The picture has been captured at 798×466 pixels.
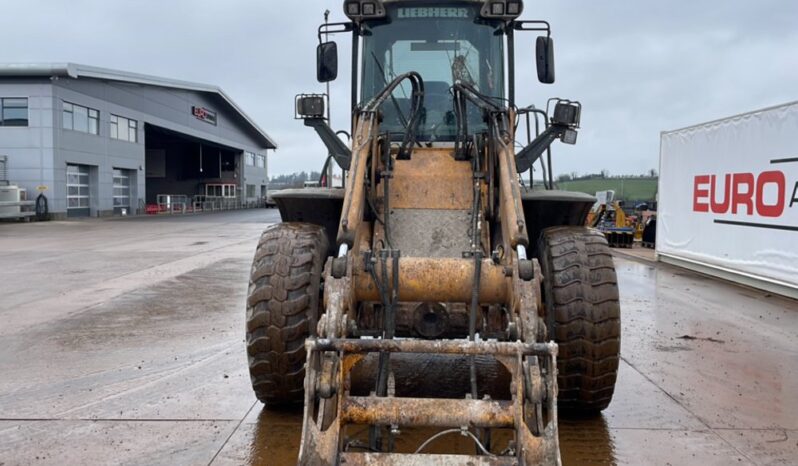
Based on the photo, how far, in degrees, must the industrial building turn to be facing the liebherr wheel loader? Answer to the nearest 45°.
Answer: approximately 45° to its right

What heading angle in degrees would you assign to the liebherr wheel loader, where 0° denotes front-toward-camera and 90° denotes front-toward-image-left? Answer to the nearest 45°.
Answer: approximately 0°

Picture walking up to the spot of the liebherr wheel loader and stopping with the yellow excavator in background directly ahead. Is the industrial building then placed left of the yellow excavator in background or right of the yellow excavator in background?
left

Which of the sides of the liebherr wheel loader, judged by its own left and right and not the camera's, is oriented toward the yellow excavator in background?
back

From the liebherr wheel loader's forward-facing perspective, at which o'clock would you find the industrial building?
The industrial building is roughly at 5 o'clock from the liebherr wheel loader.

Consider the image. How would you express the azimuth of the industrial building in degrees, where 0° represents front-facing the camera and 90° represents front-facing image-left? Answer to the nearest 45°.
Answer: approximately 315°

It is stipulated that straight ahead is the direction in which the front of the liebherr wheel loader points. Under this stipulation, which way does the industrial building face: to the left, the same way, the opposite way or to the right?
to the left
